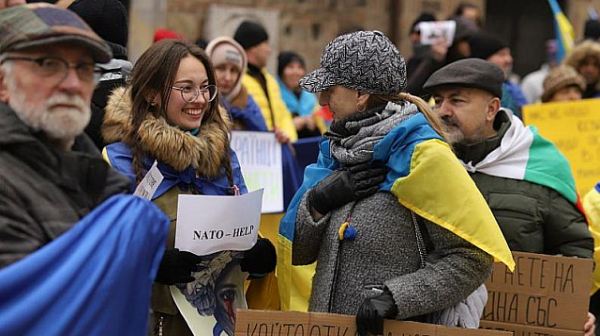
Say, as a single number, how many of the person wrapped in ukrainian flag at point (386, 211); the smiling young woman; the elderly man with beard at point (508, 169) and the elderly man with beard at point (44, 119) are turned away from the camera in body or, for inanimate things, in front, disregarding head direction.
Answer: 0

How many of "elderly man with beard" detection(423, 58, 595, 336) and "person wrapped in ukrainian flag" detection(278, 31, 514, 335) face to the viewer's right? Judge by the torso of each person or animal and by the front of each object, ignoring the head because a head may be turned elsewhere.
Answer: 0

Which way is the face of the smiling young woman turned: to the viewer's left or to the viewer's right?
to the viewer's right

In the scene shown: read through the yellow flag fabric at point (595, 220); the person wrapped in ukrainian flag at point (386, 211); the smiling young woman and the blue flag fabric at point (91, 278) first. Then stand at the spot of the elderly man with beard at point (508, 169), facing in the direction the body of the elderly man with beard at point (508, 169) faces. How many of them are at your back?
1

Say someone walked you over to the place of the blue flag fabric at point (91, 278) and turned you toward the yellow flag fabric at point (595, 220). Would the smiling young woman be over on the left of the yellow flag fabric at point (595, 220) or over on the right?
left

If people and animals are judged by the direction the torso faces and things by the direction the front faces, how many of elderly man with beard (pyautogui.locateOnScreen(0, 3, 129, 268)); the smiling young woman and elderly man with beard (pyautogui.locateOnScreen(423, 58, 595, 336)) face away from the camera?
0

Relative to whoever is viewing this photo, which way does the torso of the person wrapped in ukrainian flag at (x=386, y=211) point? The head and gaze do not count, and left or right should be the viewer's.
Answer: facing the viewer and to the left of the viewer

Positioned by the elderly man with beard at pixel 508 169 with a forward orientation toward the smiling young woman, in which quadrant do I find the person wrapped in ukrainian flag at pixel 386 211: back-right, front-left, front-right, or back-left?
front-left

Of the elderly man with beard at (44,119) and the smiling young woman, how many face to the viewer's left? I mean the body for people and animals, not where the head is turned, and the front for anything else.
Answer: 0

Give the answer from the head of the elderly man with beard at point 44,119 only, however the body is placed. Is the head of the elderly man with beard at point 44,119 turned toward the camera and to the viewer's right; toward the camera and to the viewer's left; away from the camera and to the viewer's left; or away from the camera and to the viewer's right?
toward the camera and to the viewer's right

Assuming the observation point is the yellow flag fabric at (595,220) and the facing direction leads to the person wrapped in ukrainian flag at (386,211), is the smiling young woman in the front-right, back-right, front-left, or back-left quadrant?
front-right

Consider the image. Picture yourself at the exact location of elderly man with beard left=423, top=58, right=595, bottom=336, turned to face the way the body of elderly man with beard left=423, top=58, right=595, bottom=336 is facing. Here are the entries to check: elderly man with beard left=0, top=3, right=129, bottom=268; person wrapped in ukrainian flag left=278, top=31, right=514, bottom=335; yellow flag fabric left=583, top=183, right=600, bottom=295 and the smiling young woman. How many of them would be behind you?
1

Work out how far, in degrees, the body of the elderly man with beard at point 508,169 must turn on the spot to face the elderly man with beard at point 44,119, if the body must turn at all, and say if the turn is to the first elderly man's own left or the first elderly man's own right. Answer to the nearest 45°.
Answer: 0° — they already face them

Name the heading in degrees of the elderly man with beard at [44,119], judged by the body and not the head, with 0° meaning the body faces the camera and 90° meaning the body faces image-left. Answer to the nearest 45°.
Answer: approximately 315°

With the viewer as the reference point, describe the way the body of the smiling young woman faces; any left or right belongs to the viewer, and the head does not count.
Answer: facing the viewer and to the right of the viewer
